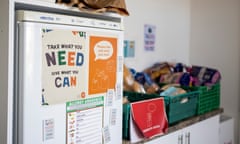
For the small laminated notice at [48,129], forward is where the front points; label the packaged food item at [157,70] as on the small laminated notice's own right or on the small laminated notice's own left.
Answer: on the small laminated notice's own left

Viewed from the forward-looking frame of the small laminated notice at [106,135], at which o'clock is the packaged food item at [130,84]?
The packaged food item is roughly at 8 o'clock from the small laminated notice.

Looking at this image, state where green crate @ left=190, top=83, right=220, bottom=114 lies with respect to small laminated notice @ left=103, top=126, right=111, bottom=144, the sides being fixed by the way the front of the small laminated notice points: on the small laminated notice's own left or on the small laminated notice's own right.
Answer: on the small laminated notice's own left

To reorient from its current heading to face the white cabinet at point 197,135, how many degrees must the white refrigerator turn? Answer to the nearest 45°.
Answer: approximately 90° to its left

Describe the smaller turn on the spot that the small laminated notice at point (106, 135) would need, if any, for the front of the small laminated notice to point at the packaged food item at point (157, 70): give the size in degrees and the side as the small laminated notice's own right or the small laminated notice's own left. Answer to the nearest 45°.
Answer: approximately 135° to the small laminated notice's own left

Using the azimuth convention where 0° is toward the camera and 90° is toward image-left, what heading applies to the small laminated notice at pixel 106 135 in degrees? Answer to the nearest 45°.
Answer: approximately 315°

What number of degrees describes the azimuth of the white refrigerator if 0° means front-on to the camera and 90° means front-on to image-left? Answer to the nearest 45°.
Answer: approximately 315°

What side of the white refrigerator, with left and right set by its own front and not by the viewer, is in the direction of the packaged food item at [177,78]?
left
